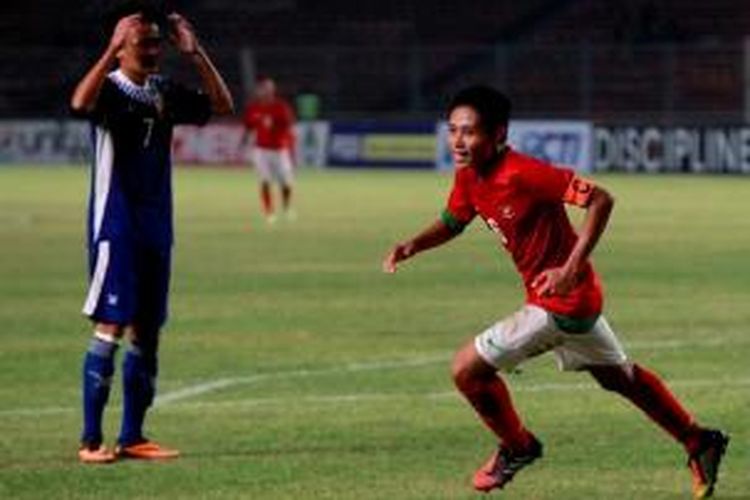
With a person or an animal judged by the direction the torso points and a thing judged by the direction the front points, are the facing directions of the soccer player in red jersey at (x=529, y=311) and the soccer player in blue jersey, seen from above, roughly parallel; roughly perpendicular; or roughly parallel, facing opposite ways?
roughly perpendicular

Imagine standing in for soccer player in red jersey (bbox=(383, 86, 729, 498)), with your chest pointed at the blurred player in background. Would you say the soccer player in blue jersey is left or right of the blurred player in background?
left

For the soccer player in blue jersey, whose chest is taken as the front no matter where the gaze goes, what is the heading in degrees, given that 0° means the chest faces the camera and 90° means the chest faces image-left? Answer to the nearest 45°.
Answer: approximately 315°

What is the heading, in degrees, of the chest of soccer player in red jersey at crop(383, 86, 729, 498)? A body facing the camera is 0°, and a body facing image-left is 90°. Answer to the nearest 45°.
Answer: approximately 45°

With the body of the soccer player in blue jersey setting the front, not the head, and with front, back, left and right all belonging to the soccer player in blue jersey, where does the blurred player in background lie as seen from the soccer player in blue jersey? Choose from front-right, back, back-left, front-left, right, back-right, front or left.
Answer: back-left

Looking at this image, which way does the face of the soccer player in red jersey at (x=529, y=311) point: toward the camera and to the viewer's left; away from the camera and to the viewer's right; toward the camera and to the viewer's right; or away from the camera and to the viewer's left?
toward the camera and to the viewer's left

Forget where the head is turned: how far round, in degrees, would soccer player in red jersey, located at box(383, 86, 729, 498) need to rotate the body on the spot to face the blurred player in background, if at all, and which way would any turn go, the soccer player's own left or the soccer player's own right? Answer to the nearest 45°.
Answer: approximately 135° to the soccer player's own right

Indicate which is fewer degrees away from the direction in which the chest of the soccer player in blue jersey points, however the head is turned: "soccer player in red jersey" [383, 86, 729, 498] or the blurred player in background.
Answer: the soccer player in red jersey

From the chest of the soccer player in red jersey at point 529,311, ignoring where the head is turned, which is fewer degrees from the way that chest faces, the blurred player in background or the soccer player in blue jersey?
the soccer player in blue jersey

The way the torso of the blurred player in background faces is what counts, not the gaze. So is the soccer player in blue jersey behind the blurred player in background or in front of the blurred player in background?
in front

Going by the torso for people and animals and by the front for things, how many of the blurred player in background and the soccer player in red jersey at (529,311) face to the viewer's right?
0

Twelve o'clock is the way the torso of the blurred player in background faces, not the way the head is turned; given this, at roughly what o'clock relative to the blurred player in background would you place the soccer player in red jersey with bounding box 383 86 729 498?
The soccer player in red jersey is roughly at 12 o'clock from the blurred player in background.
